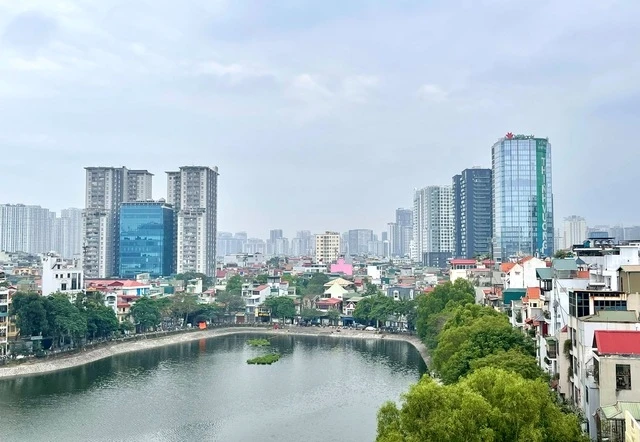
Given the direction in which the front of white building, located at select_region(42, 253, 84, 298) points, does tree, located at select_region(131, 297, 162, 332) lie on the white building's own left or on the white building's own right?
on the white building's own left

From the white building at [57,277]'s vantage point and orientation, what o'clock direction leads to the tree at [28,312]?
The tree is roughly at 2 o'clock from the white building.

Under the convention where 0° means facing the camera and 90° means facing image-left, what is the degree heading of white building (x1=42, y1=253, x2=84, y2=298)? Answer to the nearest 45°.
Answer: approximately 315°

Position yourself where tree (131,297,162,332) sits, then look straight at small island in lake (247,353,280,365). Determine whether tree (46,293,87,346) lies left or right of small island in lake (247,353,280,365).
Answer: right

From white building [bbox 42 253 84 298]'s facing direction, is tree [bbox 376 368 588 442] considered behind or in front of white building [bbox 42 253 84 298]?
in front

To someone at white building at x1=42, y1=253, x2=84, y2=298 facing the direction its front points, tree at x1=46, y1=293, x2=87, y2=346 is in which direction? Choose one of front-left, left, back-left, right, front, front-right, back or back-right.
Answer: front-right

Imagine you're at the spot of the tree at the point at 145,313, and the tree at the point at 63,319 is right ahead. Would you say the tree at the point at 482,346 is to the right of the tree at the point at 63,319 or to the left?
left

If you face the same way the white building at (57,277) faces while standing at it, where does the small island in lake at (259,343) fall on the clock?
The small island in lake is roughly at 11 o'clock from the white building.

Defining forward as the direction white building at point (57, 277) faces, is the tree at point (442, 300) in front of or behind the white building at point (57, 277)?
in front

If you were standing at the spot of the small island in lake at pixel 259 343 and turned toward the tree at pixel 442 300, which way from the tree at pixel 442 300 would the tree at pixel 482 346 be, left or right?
right
